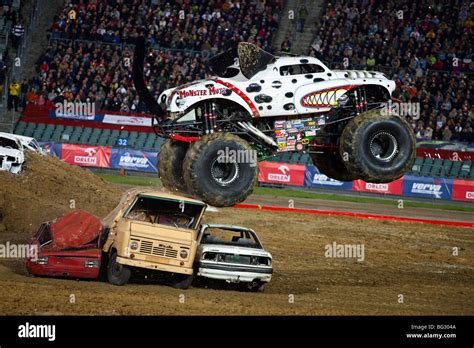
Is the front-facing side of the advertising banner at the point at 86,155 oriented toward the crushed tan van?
yes

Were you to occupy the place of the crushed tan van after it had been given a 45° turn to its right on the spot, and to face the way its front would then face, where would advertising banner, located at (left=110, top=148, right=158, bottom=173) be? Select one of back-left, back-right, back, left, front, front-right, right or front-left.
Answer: back-right

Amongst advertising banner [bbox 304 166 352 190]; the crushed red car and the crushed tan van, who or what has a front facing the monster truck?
the advertising banner

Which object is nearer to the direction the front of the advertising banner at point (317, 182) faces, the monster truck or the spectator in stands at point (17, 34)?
the monster truck

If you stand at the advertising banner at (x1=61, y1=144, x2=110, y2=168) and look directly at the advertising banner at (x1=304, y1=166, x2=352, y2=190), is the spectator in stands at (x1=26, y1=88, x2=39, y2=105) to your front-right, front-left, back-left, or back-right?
back-left

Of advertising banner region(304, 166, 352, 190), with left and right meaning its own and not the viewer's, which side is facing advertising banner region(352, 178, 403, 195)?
left

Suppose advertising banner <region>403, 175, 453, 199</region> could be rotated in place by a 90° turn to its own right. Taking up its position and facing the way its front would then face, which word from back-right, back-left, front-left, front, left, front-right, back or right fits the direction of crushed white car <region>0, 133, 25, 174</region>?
front-left

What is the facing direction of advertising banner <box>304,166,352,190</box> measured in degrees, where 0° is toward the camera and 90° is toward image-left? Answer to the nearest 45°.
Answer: approximately 0°

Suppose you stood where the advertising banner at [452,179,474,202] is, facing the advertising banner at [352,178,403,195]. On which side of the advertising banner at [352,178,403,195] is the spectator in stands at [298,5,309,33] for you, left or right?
right

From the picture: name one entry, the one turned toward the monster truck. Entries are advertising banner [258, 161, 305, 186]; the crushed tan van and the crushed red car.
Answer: the advertising banner

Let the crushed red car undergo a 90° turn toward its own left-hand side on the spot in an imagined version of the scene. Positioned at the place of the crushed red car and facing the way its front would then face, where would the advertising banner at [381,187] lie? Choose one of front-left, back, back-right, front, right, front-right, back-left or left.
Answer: front-left

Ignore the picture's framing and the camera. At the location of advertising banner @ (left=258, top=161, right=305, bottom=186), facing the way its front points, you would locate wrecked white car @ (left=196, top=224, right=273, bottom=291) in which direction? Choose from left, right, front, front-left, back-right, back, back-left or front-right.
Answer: front

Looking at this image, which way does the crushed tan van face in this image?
toward the camera

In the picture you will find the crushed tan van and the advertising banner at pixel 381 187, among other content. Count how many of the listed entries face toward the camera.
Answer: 2

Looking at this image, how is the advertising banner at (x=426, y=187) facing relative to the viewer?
toward the camera

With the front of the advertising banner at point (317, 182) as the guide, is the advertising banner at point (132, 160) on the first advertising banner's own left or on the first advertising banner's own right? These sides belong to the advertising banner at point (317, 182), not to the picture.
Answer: on the first advertising banner's own right

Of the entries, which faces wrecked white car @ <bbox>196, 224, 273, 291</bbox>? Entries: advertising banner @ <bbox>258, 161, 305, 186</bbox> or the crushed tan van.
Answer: the advertising banner
